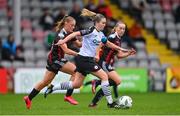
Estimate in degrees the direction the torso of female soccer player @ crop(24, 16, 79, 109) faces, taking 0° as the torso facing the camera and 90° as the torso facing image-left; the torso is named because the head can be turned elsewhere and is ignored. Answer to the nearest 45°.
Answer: approximately 270°

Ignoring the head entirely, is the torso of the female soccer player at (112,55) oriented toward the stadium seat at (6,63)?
no

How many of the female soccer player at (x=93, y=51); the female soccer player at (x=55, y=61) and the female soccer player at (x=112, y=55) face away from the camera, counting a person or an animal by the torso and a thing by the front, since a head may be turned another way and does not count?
0

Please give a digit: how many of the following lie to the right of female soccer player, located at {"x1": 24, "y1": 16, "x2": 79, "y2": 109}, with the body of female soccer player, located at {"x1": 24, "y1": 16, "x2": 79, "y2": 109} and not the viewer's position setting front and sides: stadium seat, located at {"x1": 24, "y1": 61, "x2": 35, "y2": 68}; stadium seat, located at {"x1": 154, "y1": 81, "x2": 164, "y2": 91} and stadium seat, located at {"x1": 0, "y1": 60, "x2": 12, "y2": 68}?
0

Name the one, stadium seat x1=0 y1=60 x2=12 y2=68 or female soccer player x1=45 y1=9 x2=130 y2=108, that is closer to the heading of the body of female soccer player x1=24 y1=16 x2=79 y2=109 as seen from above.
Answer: the female soccer player

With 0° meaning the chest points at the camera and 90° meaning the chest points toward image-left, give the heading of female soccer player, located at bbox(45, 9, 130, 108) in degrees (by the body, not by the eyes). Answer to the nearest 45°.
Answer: approximately 315°
